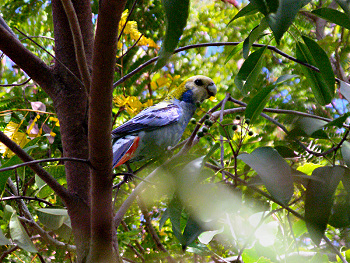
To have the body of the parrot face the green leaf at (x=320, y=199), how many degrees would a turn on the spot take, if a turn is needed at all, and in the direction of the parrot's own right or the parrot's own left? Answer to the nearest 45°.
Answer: approximately 90° to the parrot's own right

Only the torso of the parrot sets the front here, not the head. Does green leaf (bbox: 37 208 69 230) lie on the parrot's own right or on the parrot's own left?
on the parrot's own right

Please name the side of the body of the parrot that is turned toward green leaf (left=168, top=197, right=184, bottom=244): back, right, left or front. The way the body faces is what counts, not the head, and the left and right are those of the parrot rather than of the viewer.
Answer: right

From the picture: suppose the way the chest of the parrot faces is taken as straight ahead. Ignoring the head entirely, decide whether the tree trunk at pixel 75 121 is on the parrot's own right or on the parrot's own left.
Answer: on the parrot's own right

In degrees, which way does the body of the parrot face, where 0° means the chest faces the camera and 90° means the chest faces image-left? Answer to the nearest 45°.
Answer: approximately 270°
